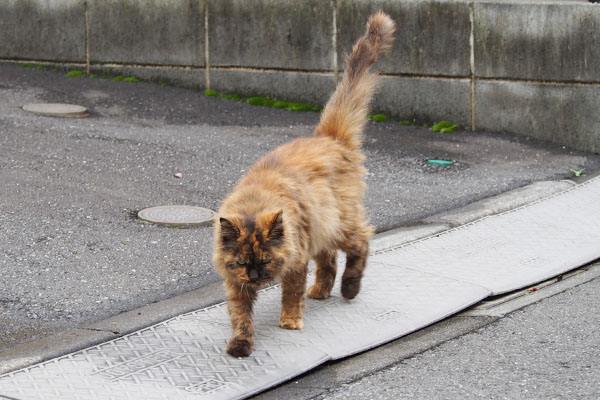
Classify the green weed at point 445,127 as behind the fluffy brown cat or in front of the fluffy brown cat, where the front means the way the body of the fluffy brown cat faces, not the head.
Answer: behind

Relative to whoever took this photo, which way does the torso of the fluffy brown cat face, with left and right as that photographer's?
facing the viewer and to the left of the viewer

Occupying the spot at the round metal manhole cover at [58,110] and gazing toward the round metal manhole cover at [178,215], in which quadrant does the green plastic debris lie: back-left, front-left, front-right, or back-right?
front-left

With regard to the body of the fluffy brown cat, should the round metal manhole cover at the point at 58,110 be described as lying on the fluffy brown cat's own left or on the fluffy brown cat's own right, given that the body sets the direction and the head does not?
on the fluffy brown cat's own right

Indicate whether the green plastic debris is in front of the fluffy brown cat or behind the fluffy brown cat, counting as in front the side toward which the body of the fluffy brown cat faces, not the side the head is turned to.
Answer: behind

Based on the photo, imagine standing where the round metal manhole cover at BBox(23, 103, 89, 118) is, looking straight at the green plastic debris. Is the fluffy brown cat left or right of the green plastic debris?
right

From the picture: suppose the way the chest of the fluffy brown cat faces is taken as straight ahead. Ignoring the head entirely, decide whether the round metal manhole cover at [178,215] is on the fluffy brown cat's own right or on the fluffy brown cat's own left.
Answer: on the fluffy brown cat's own right
